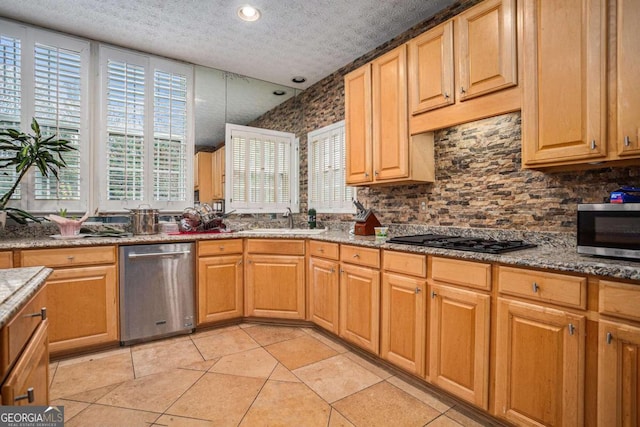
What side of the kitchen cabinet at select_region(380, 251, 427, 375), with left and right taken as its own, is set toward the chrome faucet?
right

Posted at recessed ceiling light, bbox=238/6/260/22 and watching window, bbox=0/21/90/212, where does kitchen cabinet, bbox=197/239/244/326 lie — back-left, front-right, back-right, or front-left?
front-right

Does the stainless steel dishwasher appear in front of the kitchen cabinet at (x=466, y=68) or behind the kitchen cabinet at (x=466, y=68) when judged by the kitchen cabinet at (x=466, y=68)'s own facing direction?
in front

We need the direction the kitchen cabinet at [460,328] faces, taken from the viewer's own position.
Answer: facing the viewer and to the left of the viewer

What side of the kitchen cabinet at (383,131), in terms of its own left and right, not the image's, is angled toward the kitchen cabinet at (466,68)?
left

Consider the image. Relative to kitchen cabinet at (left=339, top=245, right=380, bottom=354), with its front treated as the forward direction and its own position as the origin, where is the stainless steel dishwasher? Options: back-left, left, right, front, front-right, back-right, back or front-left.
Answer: front-right

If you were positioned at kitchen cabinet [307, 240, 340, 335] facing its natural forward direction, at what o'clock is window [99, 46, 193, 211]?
The window is roughly at 2 o'clock from the kitchen cabinet.

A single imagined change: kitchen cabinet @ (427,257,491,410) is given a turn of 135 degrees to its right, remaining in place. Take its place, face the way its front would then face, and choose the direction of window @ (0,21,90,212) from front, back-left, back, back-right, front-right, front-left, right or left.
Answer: left

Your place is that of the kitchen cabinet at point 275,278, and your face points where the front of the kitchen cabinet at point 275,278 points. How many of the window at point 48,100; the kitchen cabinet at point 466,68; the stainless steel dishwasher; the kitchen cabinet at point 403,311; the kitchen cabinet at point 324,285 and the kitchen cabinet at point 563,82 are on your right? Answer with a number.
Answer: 2

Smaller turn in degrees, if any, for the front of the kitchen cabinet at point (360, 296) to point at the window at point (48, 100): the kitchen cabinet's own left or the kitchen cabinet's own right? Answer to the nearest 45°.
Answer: approximately 45° to the kitchen cabinet's own right
